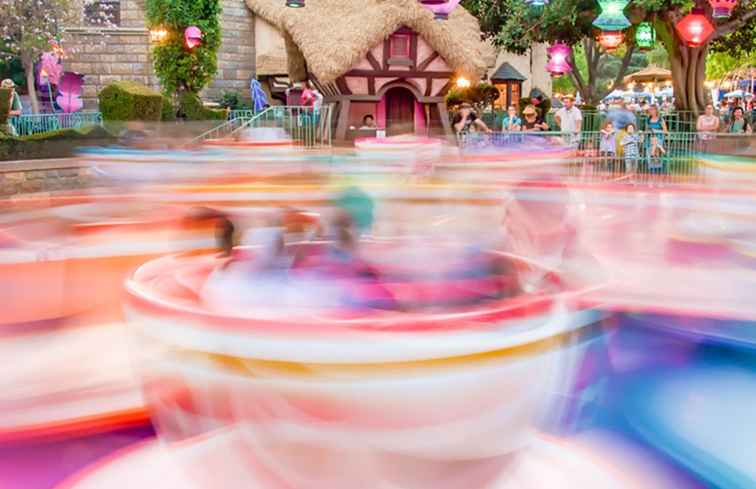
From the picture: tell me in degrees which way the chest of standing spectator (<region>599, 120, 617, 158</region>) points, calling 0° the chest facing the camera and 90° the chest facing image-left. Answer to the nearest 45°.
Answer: approximately 0°

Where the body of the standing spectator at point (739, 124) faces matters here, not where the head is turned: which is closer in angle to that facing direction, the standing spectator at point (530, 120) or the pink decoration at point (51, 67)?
the standing spectator

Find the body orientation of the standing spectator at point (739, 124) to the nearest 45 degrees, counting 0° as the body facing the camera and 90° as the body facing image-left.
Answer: approximately 0°

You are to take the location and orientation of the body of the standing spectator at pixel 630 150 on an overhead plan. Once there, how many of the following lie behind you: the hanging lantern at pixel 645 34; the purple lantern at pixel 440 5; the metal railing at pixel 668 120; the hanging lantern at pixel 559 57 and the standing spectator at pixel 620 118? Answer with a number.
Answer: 4

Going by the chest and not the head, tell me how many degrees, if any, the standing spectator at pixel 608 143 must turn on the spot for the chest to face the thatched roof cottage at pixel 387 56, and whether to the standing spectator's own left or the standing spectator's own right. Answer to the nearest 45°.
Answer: approximately 135° to the standing spectator's own right

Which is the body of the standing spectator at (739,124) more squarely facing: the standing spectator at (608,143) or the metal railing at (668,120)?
the standing spectator
